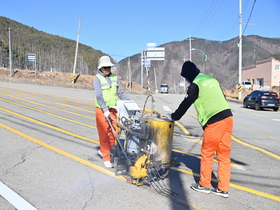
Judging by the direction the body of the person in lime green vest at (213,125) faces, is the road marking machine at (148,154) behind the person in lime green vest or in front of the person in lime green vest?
in front

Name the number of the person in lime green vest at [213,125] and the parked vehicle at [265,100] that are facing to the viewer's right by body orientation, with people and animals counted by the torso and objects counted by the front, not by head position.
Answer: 0

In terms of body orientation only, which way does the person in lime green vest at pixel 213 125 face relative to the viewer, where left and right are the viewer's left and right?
facing away from the viewer and to the left of the viewer

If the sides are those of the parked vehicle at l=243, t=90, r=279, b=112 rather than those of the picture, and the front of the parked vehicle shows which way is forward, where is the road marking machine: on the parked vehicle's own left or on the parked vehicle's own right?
on the parked vehicle's own left
